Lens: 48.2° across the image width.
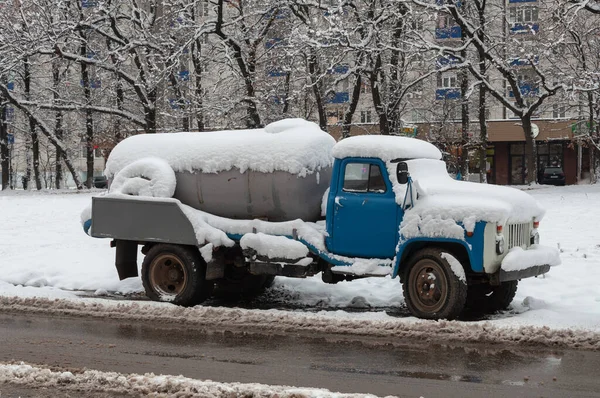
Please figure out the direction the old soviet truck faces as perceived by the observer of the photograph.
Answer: facing the viewer and to the right of the viewer
